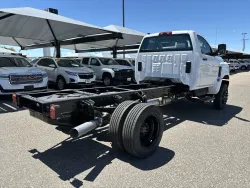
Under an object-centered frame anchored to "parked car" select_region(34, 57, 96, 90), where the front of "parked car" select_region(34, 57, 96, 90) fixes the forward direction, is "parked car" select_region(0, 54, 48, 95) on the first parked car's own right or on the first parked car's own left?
on the first parked car's own right

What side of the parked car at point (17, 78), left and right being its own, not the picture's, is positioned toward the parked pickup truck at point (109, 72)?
left

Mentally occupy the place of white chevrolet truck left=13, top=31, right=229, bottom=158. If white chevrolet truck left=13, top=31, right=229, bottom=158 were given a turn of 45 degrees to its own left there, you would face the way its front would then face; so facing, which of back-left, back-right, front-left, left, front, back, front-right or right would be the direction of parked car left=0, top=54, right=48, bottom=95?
front-left

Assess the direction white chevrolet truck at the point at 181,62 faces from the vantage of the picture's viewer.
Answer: facing away from the viewer and to the right of the viewer

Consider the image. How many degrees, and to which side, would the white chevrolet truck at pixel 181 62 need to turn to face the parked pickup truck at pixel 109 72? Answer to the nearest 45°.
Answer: approximately 90° to its left

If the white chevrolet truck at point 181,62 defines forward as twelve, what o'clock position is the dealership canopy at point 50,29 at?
The dealership canopy is roughly at 9 o'clock from the white chevrolet truck.

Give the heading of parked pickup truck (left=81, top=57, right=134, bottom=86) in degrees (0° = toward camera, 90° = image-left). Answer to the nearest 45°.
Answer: approximately 315°

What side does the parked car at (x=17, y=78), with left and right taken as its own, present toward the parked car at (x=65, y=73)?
left
